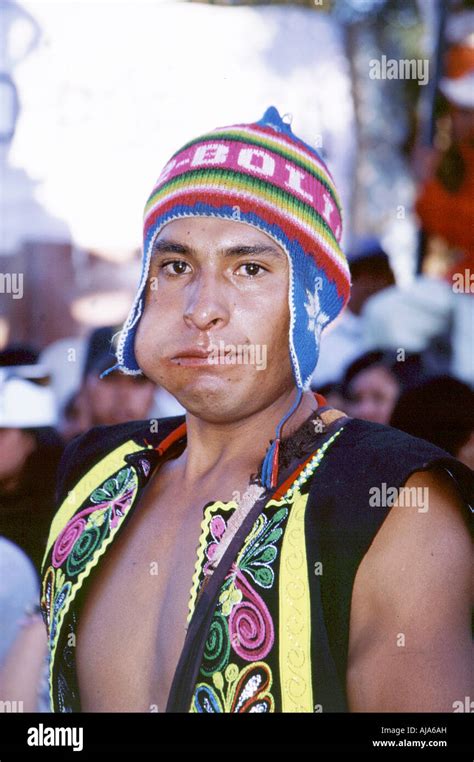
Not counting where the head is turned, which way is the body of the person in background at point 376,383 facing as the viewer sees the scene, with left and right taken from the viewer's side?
facing the viewer and to the left of the viewer

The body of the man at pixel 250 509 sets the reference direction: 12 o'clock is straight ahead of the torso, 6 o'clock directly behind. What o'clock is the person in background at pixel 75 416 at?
The person in background is roughly at 4 o'clock from the man.

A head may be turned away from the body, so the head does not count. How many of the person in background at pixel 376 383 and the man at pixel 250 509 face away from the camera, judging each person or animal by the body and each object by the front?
0

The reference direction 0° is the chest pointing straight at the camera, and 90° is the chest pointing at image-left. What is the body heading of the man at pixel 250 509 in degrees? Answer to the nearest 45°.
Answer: approximately 45°

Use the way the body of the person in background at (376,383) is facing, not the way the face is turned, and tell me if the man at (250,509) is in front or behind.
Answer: in front
